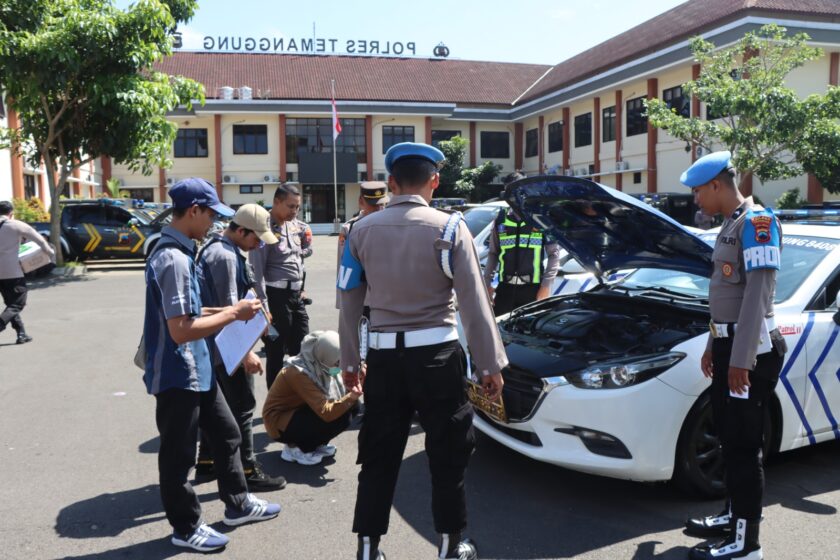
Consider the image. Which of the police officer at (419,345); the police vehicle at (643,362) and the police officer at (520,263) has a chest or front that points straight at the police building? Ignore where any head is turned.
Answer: the police officer at (419,345)

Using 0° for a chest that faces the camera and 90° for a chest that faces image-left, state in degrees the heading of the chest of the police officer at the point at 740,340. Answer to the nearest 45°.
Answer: approximately 90°

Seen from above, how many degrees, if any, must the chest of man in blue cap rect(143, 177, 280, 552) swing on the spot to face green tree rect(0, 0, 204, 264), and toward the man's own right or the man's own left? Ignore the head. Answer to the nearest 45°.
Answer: approximately 90° to the man's own left

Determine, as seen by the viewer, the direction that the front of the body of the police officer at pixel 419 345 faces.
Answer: away from the camera

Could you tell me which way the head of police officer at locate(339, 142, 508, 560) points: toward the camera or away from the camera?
away from the camera

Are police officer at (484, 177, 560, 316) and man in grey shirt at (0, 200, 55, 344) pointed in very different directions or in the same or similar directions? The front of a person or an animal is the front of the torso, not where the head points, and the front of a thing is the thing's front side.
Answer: very different directions

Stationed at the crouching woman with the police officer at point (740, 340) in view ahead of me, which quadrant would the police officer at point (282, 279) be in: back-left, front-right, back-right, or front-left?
back-left

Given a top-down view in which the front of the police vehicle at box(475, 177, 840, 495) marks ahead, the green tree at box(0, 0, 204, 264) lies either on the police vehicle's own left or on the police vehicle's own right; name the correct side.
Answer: on the police vehicle's own right

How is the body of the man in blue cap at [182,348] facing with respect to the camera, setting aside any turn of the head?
to the viewer's right

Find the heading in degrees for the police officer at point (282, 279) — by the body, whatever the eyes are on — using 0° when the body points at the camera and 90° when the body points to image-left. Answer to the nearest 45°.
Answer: approximately 315°

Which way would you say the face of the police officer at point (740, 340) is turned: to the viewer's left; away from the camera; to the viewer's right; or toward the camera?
to the viewer's left
